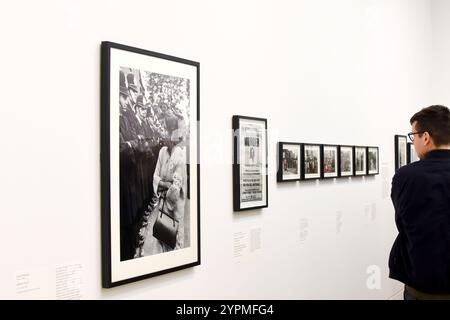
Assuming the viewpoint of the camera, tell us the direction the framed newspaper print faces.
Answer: facing the viewer and to the right of the viewer

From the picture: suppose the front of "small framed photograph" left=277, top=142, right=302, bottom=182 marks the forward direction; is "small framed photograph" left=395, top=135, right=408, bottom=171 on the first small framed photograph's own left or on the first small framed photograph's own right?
on the first small framed photograph's own left

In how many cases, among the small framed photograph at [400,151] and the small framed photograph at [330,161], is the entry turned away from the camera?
0

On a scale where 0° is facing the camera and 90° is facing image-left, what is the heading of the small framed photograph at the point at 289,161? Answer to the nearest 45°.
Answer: approximately 315°

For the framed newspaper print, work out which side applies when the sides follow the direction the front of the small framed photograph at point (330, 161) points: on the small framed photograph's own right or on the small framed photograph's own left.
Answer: on the small framed photograph's own right

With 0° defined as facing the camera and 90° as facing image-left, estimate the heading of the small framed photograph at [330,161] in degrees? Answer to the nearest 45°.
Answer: approximately 315°

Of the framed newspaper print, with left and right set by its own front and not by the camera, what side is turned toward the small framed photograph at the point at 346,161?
left

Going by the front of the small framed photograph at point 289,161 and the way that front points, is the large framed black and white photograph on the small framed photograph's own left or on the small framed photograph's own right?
on the small framed photograph's own right
